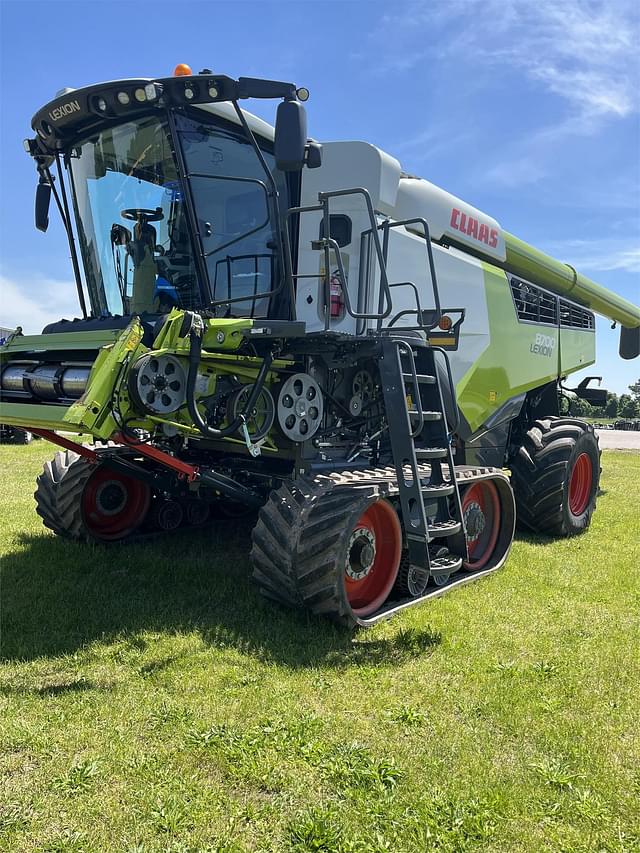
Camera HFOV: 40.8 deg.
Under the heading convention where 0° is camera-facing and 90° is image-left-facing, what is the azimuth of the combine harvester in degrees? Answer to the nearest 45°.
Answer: approximately 45°
